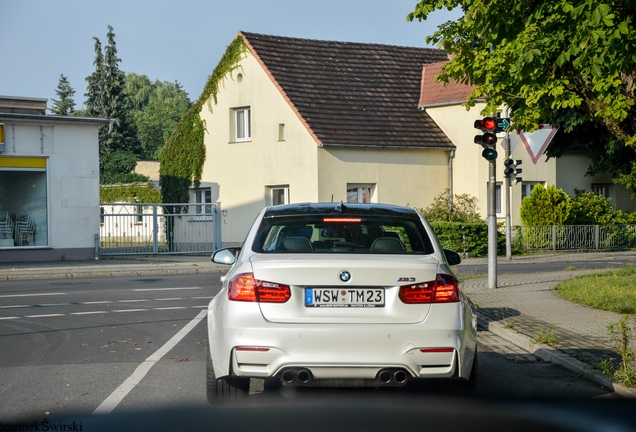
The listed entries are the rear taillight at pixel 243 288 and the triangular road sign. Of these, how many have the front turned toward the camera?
2

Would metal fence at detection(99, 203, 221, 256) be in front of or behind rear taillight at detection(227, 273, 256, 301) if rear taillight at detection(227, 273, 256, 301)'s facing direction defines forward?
behind

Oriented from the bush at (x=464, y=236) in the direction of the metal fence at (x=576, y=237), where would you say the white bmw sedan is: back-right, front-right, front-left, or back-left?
back-right

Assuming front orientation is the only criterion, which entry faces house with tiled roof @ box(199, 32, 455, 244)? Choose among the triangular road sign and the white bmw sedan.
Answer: the white bmw sedan

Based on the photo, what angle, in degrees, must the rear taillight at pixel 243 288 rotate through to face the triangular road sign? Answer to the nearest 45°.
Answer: approximately 135° to its left

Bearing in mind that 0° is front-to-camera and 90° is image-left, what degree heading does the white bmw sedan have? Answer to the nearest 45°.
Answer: approximately 180°

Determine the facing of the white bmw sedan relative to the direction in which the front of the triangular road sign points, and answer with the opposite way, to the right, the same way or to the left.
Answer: the opposite way

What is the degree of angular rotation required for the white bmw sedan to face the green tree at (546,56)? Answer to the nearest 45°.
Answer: approximately 45° to its right
